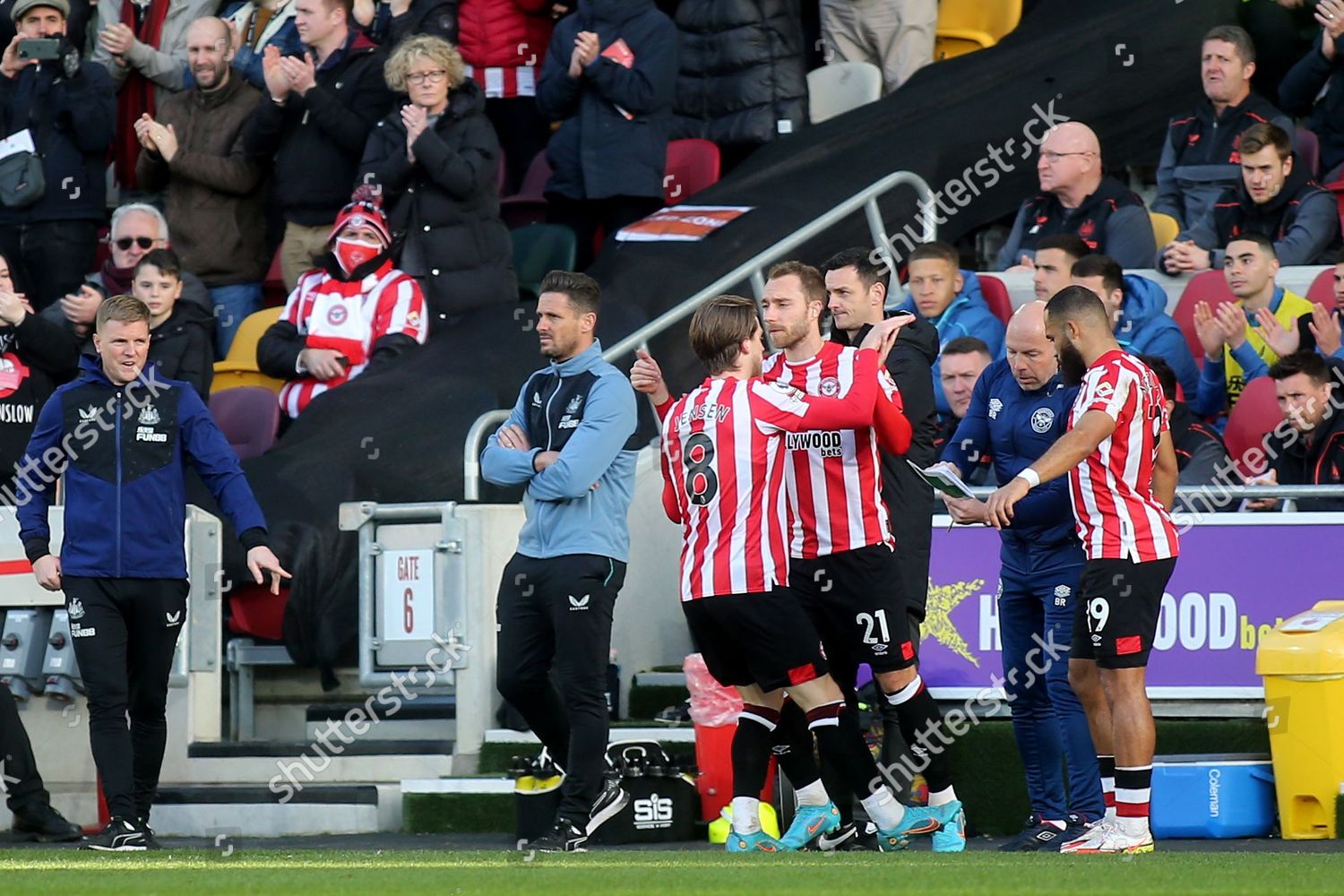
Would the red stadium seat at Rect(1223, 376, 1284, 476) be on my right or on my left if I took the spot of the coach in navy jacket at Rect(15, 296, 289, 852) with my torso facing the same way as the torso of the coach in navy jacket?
on my left

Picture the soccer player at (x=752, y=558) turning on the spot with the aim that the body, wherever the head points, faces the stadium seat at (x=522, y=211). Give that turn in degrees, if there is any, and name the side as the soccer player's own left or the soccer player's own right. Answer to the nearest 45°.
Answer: approximately 45° to the soccer player's own left

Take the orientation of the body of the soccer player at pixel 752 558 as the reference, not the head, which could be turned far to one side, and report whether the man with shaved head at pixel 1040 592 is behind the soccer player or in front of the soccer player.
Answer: in front

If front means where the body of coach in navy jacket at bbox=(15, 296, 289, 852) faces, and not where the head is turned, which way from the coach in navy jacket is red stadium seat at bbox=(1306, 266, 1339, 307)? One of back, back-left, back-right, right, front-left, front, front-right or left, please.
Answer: left

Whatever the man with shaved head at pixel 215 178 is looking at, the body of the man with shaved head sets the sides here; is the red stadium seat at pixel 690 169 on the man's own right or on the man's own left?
on the man's own left
